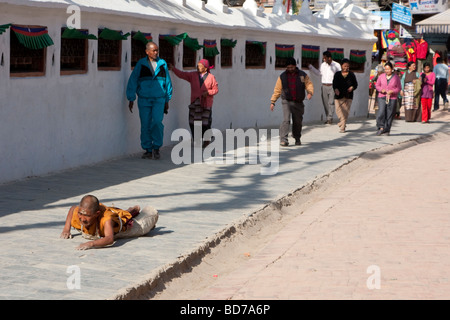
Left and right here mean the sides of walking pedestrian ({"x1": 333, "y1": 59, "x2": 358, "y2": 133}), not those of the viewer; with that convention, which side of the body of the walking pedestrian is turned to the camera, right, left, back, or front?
front

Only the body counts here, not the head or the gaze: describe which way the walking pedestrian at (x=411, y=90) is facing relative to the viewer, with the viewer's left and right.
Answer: facing the viewer

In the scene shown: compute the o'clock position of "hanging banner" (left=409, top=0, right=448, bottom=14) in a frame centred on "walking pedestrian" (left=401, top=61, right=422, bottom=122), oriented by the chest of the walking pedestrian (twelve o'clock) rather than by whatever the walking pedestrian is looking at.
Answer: The hanging banner is roughly at 6 o'clock from the walking pedestrian.

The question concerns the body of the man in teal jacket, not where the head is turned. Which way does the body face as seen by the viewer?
toward the camera
